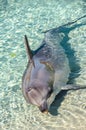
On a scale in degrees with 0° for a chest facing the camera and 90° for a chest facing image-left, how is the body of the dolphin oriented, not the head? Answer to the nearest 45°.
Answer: approximately 0°
